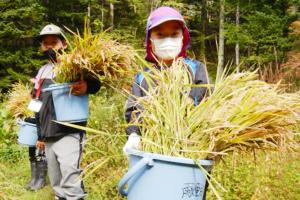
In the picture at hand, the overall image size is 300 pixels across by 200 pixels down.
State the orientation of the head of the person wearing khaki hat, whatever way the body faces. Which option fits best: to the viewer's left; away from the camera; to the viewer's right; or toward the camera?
toward the camera

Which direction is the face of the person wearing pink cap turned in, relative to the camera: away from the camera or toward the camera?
toward the camera

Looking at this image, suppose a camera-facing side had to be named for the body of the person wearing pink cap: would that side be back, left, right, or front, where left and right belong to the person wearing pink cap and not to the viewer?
front

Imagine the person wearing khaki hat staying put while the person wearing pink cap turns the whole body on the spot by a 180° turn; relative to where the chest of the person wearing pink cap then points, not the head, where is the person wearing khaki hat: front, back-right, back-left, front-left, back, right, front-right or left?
front-left
